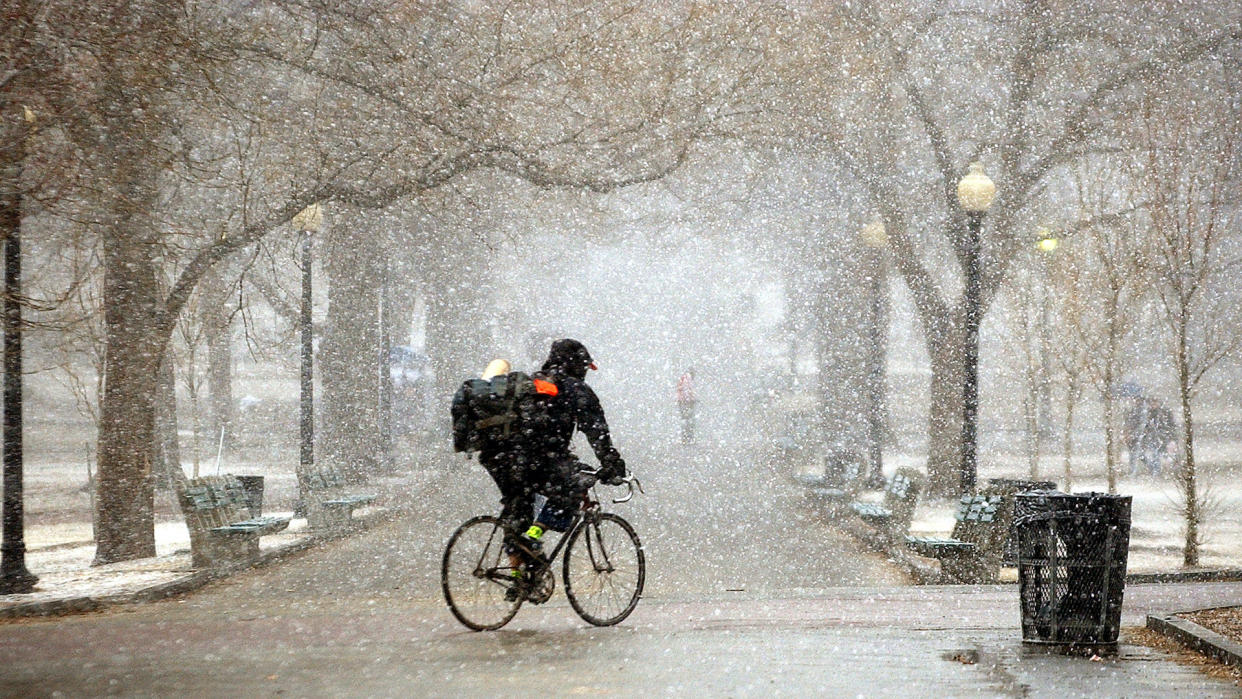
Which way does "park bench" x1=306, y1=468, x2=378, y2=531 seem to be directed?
to the viewer's right

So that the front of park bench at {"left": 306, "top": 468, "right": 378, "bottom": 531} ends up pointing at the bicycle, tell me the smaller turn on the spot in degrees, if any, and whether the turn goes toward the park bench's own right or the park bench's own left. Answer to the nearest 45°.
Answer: approximately 90° to the park bench's own right

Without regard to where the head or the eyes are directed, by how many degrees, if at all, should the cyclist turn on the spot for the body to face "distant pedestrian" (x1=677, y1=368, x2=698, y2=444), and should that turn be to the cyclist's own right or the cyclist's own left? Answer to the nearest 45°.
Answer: approximately 90° to the cyclist's own left

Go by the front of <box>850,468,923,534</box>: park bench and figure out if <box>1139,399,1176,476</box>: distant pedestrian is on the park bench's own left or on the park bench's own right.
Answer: on the park bench's own right

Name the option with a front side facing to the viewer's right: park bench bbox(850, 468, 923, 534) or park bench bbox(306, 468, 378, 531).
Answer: park bench bbox(306, 468, 378, 531)

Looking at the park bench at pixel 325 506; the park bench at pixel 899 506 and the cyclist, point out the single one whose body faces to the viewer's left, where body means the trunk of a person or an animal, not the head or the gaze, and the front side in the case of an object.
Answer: the park bench at pixel 899 506

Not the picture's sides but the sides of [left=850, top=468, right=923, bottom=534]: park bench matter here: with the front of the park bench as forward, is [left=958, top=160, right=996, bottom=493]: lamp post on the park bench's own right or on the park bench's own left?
on the park bench's own right

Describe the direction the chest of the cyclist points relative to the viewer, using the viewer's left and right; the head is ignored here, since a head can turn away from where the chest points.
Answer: facing to the right of the viewer

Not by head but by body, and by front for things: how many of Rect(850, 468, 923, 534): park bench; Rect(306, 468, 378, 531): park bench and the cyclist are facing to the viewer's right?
2

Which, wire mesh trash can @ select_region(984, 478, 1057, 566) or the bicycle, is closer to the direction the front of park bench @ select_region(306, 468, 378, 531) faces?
the wire mesh trash can

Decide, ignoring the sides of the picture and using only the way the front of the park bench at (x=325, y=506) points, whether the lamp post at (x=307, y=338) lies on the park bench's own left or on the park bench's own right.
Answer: on the park bench's own left

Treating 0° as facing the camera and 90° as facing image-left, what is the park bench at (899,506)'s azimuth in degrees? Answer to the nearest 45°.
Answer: approximately 90°
